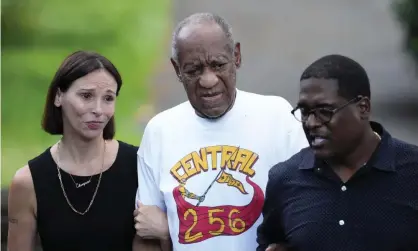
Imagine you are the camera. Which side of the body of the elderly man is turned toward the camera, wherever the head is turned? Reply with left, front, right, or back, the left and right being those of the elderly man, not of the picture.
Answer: front

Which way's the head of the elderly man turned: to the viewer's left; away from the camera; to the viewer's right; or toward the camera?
toward the camera

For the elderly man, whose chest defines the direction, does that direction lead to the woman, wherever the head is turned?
no

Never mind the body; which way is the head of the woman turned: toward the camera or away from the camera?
toward the camera
